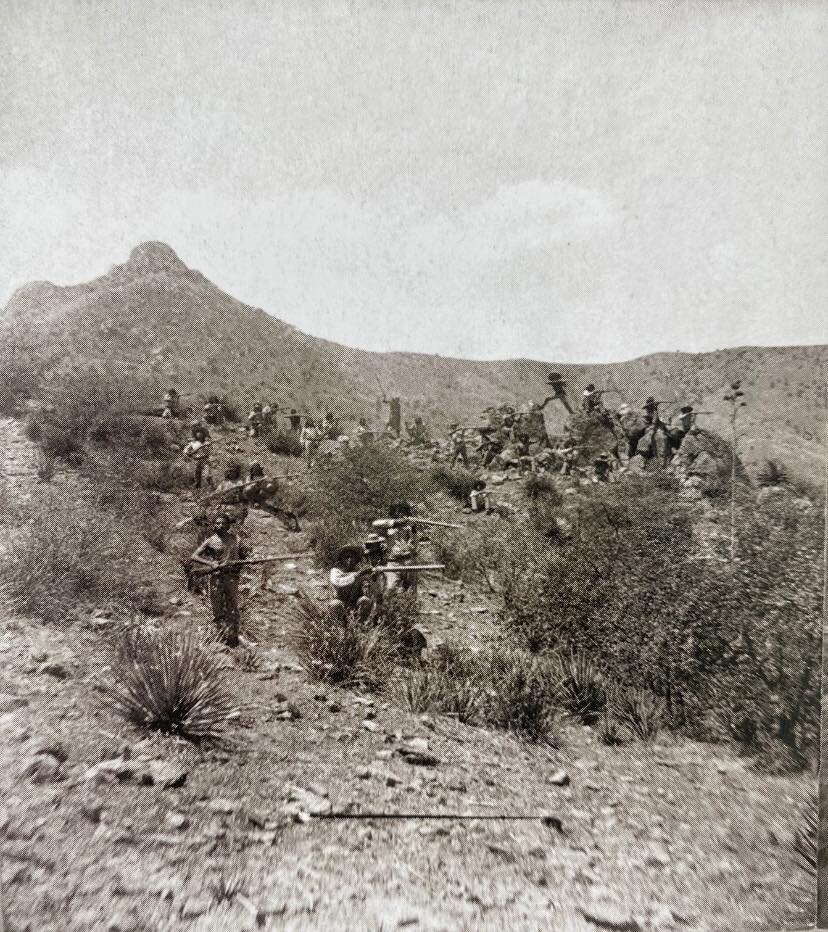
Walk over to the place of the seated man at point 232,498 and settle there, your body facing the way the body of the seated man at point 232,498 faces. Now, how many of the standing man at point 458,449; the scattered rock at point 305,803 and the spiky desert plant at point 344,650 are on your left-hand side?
1

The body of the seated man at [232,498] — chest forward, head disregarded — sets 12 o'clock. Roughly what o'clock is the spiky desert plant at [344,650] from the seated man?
The spiky desert plant is roughly at 1 o'clock from the seated man.

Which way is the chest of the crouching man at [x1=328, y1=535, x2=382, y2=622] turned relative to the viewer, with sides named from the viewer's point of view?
facing the viewer and to the right of the viewer

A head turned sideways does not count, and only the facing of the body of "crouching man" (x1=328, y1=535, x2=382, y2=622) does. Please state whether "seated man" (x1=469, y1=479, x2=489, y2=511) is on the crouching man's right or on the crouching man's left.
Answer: on the crouching man's left

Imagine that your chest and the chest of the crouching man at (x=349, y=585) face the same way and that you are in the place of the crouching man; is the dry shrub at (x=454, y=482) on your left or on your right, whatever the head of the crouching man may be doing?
on your left

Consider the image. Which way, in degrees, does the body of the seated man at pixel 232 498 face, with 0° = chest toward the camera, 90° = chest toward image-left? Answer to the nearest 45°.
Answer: approximately 315°

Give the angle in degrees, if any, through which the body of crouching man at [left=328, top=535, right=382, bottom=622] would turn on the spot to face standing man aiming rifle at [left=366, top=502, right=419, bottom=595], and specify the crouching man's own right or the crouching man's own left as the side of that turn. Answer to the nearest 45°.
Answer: approximately 90° to the crouching man's own left

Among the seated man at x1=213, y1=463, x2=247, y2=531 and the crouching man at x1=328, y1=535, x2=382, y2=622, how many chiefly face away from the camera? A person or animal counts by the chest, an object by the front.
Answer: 0
